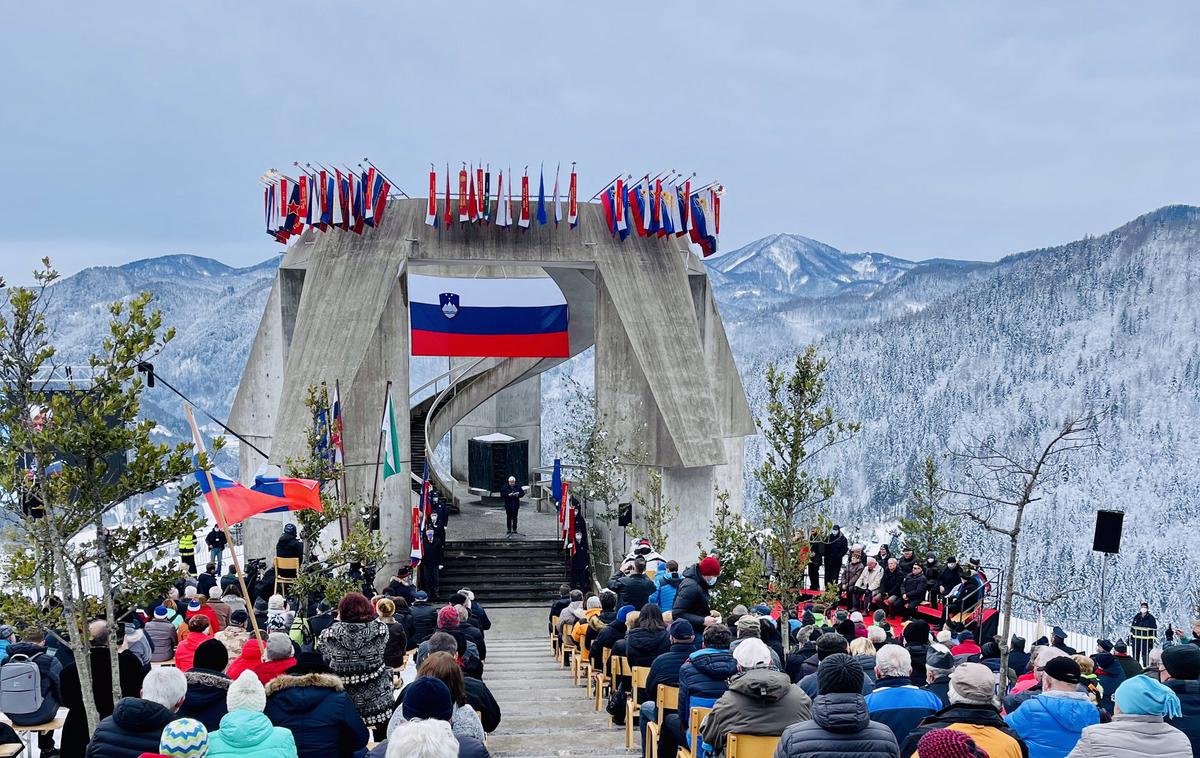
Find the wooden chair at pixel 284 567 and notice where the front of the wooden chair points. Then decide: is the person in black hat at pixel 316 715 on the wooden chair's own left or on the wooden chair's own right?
on the wooden chair's own right

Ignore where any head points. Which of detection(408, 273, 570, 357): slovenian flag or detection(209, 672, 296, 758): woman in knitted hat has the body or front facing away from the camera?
the woman in knitted hat

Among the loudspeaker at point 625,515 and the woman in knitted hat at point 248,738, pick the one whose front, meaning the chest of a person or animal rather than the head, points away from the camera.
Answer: the woman in knitted hat

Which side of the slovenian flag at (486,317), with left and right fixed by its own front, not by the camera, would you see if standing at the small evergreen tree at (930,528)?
left

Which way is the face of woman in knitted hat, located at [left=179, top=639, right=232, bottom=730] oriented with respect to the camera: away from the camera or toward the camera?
away from the camera

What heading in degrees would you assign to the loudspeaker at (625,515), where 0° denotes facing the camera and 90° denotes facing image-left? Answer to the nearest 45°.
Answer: approximately 0°

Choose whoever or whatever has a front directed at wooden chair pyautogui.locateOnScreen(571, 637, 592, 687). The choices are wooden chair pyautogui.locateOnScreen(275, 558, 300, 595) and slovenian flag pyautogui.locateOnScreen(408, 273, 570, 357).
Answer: the slovenian flag

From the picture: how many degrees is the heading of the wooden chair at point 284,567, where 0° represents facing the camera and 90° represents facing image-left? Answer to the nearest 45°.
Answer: approximately 225°

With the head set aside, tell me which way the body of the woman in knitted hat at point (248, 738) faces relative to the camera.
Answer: away from the camera

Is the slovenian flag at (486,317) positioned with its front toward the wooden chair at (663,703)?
yes

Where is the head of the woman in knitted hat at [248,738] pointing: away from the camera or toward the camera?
away from the camera

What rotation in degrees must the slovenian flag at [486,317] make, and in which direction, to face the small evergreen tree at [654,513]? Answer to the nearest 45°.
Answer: approximately 45° to its left
